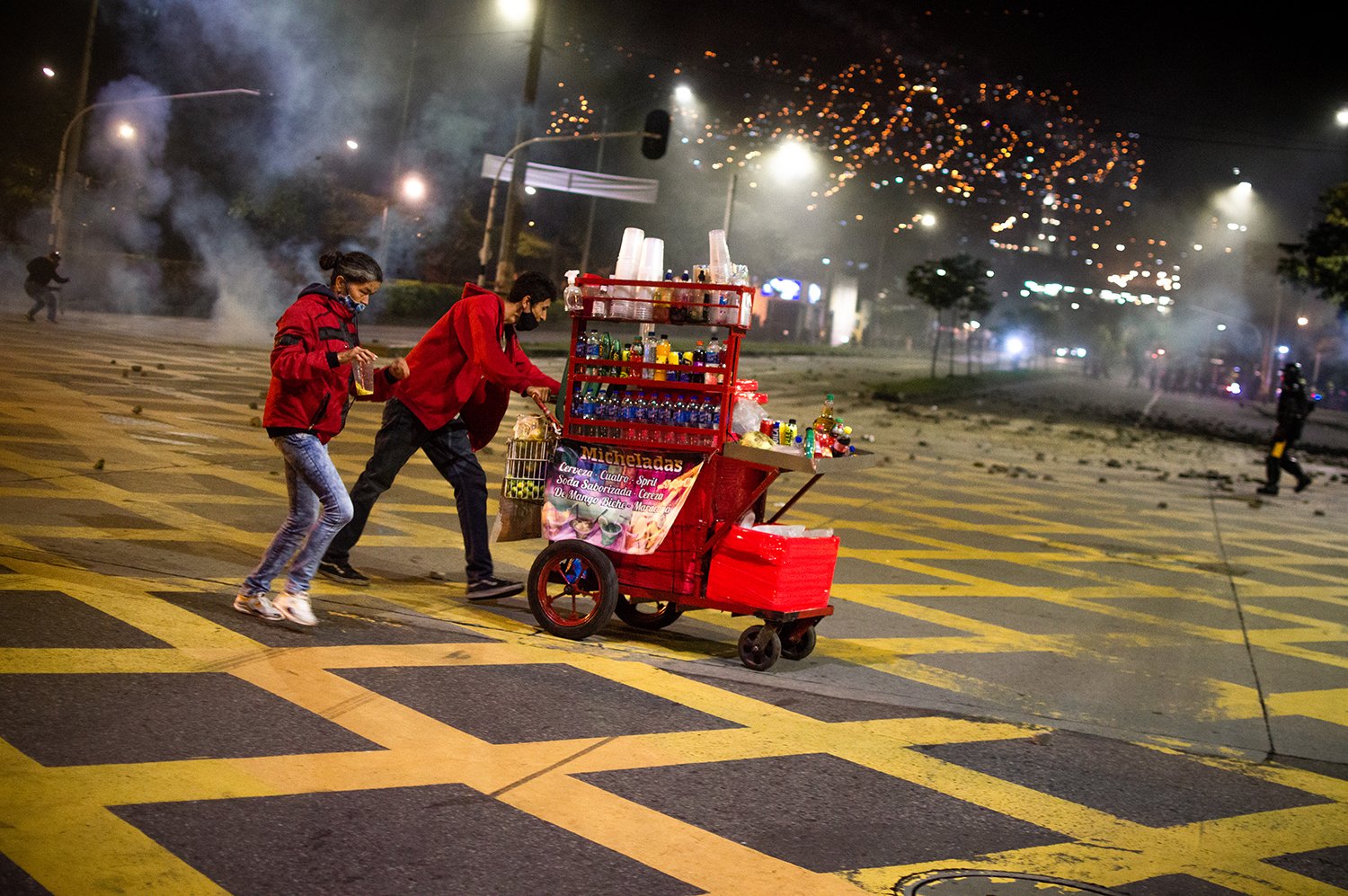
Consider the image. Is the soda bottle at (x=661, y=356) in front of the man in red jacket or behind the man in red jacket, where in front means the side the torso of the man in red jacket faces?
in front

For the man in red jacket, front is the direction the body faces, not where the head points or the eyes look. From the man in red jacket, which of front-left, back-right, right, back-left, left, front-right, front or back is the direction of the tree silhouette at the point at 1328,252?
front-left

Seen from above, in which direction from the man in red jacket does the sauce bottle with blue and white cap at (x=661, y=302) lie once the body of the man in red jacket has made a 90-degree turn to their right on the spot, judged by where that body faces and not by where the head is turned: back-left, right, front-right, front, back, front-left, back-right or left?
front-left

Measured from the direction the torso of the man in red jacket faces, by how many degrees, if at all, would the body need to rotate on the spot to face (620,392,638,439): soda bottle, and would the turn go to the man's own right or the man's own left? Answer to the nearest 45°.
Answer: approximately 45° to the man's own right

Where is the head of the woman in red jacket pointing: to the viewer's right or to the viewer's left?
to the viewer's right

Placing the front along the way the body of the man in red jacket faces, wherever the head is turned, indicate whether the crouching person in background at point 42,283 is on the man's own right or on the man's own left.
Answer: on the man's own left

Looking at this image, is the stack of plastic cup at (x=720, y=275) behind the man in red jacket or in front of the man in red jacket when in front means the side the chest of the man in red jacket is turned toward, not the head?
in front

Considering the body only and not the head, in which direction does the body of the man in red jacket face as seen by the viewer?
to the viewer's right
